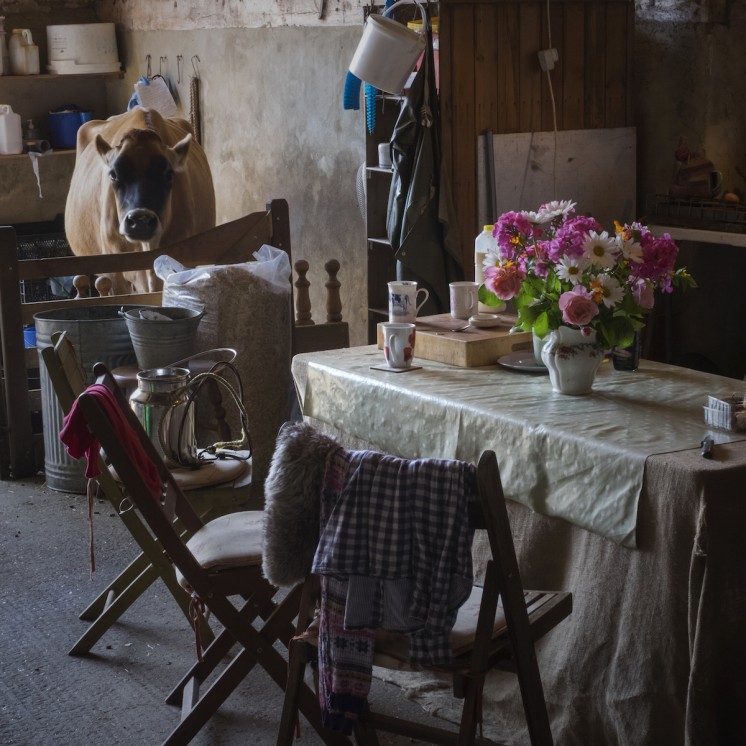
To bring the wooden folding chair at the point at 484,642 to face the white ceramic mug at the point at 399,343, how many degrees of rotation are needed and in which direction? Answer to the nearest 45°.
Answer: approximately 45° to its left

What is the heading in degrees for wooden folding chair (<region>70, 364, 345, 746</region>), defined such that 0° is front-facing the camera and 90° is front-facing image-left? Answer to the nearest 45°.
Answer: approximately 270°

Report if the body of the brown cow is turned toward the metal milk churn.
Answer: yes

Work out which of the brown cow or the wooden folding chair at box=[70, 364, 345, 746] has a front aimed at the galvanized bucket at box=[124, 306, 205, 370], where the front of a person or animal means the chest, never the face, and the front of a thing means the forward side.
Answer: the brown cow

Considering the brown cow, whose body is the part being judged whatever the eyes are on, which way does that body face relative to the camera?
toward the camera

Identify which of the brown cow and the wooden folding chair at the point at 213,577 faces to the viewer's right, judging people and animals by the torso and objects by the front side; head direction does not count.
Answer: the wooden folding chair

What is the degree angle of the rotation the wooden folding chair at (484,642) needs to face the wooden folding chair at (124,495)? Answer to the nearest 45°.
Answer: approximately 90° to its left

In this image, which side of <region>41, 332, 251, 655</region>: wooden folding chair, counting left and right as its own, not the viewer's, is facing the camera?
right

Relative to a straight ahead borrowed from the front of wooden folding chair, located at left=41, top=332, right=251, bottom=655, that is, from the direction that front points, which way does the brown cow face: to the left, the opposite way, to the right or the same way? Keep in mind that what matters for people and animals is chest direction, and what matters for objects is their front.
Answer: to the right

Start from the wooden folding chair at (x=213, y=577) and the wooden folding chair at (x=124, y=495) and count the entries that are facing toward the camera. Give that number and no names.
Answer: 0

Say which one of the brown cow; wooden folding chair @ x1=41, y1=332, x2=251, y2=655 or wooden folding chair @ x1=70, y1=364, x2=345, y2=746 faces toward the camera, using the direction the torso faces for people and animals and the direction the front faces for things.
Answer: the brown cow

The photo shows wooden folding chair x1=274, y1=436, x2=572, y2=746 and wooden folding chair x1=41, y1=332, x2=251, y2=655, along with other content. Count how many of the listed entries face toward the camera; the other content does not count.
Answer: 0

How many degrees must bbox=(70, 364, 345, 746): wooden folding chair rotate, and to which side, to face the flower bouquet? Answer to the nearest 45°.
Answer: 0° — it already faces it
